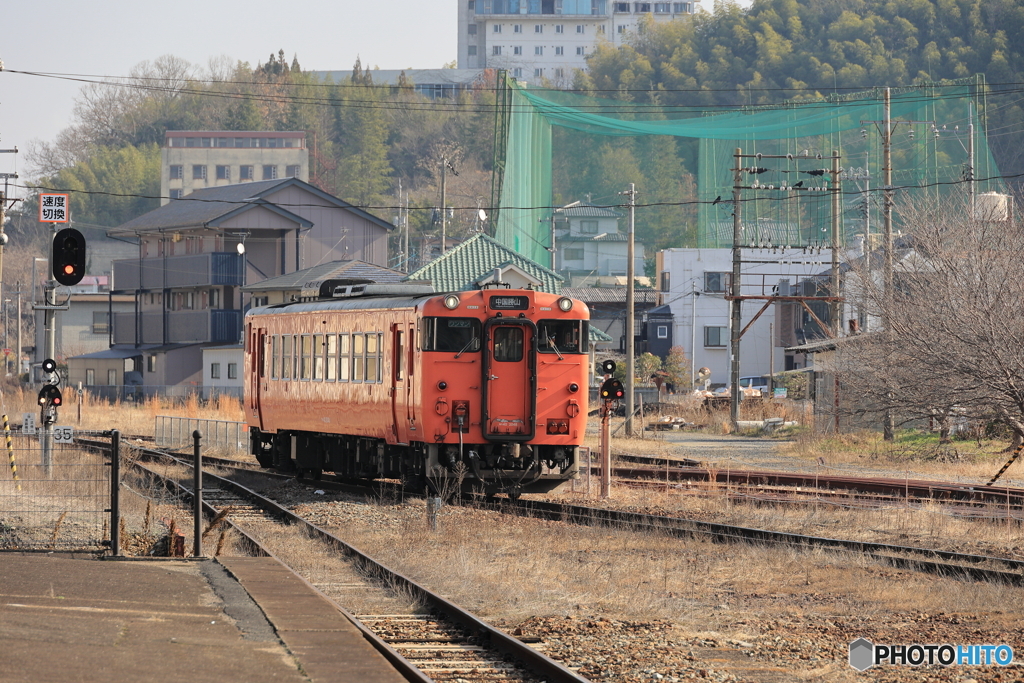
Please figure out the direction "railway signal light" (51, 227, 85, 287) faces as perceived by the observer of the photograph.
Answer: facing the viewer

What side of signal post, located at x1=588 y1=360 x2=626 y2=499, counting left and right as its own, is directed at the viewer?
front

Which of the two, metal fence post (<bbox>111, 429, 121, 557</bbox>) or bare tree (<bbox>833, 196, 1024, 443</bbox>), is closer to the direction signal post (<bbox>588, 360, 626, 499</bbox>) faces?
the metal fence post

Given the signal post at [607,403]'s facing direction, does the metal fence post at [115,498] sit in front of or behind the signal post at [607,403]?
in front

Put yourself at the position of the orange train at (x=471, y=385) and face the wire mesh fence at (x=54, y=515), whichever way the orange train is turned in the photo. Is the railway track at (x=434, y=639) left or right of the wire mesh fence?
left

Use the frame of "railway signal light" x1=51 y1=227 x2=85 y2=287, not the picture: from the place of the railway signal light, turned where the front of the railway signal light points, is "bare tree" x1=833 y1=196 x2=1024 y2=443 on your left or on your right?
on your left

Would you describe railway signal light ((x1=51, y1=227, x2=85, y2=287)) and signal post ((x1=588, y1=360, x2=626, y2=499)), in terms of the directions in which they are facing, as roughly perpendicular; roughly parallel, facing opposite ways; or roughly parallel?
roughly parallel

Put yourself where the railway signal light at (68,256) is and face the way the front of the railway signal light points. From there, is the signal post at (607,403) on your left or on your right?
on your left

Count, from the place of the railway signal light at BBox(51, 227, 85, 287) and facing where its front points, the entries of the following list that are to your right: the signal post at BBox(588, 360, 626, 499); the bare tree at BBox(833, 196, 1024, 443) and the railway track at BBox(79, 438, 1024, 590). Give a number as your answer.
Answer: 0

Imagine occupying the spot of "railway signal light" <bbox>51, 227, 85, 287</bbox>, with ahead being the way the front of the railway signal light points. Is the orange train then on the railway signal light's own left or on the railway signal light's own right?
on the railway signal light's own left

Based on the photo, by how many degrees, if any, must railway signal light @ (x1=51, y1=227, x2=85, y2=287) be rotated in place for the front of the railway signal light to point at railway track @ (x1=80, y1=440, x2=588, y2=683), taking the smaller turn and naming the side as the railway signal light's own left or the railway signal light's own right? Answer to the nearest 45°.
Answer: approximately 45° to the railway signal light's own left

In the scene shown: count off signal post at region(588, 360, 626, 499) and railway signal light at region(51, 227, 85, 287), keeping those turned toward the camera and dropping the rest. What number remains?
2

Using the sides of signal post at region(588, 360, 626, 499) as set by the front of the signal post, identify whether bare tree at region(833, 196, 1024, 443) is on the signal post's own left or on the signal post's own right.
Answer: on the signal post's own left

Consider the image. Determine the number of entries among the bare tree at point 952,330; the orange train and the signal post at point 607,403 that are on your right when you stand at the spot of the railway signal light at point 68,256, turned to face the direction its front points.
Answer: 0

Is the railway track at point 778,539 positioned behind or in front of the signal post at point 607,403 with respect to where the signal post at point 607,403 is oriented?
in front
